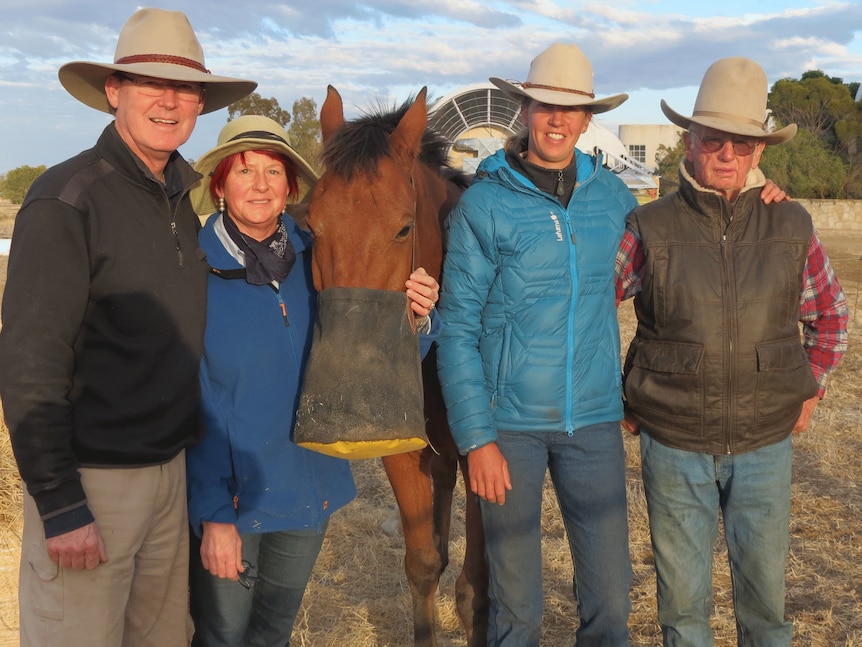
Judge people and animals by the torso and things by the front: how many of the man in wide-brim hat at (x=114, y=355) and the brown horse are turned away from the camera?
0

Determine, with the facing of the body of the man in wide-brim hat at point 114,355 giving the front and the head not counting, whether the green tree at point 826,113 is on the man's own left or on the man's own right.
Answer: on the man's own left

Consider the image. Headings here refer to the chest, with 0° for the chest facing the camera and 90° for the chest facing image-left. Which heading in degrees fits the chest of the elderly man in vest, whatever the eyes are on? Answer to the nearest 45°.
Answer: approximately 0°

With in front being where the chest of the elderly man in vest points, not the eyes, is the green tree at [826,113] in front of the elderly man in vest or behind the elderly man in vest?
behind

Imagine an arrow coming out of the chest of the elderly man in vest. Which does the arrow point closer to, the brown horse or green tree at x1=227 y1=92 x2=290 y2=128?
the brown horse

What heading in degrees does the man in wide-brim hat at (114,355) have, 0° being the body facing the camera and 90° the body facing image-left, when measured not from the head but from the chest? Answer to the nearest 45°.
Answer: approximately 315°

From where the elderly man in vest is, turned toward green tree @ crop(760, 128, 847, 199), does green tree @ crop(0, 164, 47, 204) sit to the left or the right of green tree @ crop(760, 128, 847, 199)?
left

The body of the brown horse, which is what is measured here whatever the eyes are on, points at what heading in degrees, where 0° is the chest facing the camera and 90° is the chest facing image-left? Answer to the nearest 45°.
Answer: approximately 45°

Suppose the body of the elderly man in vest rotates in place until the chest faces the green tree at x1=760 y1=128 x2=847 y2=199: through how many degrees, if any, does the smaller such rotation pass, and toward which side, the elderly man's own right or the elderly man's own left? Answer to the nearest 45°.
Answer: approximately 180°

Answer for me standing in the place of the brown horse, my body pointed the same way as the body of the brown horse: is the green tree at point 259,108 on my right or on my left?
on my right
